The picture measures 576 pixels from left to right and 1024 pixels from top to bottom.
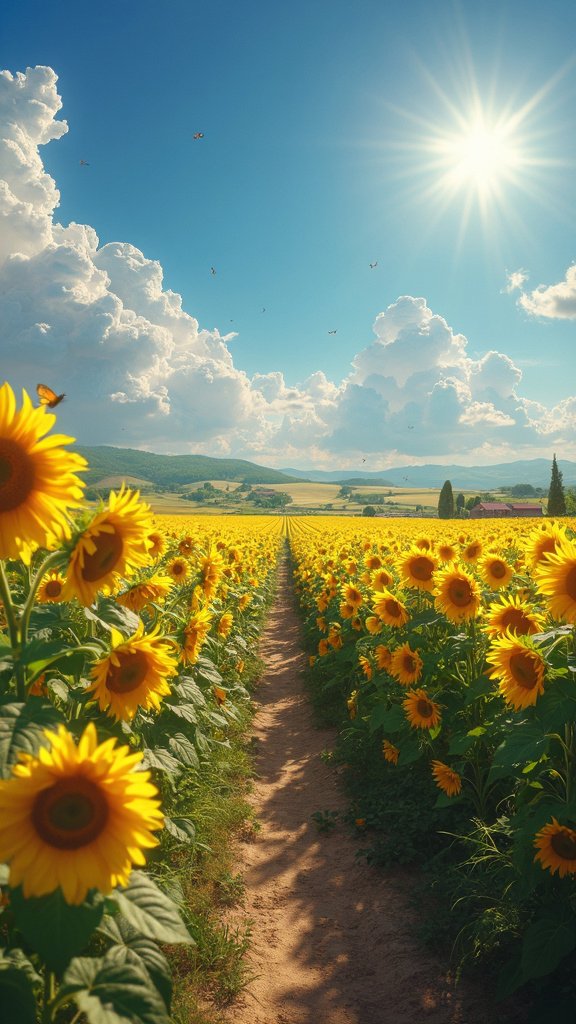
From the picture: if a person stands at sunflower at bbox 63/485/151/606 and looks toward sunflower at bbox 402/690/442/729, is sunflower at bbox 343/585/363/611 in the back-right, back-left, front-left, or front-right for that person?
front-left

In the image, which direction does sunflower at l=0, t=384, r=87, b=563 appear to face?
toward the camera

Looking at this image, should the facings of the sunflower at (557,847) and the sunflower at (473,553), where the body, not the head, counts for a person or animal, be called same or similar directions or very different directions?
same or similar directions

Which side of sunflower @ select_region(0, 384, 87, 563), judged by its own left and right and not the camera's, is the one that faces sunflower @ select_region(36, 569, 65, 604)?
back

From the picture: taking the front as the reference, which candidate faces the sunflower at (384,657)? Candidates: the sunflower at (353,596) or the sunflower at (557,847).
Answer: the sunflower at (353,596)

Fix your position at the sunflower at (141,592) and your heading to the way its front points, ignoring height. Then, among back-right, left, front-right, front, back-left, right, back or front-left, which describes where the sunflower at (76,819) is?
front-right

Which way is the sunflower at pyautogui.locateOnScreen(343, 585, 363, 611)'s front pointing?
toward the camera

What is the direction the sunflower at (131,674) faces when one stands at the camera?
facing the viewer

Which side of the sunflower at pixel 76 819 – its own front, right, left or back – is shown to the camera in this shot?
front

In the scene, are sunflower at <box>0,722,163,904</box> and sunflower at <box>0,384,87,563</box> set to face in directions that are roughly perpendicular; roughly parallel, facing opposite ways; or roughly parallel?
roughly parallel

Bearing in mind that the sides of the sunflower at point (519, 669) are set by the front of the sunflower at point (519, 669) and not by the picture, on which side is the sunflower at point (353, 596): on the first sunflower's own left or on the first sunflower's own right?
on the first sunflower's own right

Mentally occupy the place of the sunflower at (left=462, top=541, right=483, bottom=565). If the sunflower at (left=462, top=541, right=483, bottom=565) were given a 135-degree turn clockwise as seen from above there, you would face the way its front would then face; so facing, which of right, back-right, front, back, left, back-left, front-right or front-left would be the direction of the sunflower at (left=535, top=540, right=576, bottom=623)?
back-left

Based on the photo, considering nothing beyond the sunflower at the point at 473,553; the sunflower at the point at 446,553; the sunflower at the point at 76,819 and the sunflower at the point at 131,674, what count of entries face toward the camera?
4

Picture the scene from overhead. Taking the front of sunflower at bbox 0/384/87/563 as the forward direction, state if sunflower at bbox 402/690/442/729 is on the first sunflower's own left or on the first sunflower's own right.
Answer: on the first sunflower's own left
